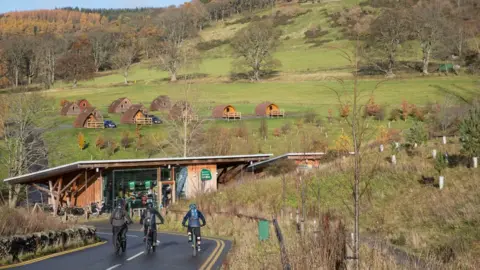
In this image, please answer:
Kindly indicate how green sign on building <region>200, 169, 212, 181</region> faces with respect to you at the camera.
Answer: facing the viewer

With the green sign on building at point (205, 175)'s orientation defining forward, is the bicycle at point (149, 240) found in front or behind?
in front

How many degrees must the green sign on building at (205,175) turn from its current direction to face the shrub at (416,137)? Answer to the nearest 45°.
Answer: approximately 90° to its left

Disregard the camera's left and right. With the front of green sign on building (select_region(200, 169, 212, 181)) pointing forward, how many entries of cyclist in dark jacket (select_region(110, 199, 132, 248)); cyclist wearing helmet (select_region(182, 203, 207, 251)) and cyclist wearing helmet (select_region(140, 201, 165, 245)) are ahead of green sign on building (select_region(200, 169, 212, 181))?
3

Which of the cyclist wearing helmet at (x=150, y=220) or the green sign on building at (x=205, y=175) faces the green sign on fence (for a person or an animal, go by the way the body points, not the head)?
the green sign on building

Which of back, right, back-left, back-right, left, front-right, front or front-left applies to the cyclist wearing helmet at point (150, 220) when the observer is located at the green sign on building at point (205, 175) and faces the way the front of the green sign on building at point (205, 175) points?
front

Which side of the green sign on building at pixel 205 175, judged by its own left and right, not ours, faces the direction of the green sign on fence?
front

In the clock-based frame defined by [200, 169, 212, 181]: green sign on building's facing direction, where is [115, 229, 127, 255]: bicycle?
The bicycle is roughly at 12 o'clock from the green sign on building.
